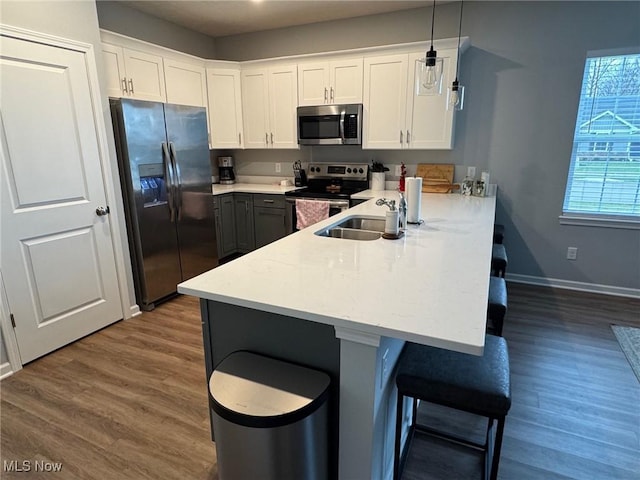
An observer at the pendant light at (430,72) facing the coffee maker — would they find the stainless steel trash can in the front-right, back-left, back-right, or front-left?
back-left

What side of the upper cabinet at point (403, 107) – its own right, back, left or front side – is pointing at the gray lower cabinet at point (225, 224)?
right

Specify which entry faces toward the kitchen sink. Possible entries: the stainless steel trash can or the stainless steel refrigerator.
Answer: the stainless steel refrigerator

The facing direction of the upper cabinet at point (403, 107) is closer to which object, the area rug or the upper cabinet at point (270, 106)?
the area rug

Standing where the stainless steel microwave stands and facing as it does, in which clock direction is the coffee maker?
The coffee maker is roughly at 4 o'clock from the stainless steel microwave.

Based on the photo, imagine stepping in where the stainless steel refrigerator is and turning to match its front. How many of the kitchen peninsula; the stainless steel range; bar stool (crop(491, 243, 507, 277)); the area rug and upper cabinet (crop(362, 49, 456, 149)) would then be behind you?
0

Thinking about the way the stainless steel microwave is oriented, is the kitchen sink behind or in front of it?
in front

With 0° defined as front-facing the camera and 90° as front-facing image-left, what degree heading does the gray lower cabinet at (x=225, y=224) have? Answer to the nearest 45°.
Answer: approximately 315°

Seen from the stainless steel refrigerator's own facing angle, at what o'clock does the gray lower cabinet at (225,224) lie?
The gray lower cabinet is roughly at 9 o'clock from the stainless steel refrigerator.

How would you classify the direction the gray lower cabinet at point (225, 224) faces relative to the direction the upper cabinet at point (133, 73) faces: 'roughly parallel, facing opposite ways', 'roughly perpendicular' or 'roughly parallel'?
roughly parallel

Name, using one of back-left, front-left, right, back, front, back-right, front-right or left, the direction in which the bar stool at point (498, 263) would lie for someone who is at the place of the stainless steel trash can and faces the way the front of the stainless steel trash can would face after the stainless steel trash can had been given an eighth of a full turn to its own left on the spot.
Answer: back-left

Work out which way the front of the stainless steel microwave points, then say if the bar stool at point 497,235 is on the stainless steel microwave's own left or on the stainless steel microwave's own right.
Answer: on the stainless steel microwave's own left

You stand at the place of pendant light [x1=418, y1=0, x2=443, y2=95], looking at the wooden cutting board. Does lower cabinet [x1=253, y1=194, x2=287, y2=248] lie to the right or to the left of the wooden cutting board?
left

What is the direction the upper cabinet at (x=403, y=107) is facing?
toward the camera

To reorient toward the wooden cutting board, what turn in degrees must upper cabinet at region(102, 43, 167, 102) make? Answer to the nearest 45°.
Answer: approximately 45° to its left

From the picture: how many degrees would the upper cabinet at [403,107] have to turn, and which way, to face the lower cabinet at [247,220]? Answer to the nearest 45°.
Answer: approximately 90° to its right

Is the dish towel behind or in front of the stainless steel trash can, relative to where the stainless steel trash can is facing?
behind

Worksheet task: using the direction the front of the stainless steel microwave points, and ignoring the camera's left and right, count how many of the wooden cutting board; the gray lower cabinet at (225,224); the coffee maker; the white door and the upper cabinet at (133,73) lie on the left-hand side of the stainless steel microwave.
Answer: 1

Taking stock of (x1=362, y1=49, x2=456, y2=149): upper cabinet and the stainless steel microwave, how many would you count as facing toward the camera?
2

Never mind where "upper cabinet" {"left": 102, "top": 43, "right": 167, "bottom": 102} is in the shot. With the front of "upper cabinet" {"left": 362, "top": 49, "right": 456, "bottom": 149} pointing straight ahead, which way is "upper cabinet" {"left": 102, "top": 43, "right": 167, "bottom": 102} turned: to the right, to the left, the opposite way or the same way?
to the left

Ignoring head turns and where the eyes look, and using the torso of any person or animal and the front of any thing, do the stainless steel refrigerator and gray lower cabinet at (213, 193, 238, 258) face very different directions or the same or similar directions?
same or similar directions

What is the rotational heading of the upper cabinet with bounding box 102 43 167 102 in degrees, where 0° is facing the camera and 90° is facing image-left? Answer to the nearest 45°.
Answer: approximately 315°

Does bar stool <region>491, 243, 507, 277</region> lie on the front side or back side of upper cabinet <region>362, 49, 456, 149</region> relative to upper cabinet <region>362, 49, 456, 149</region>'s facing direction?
on the front side

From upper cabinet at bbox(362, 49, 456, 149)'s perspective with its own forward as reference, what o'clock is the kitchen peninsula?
The kitchen peninsula is roughly at 12 o'clock from the upper cabinet.
